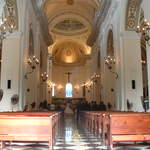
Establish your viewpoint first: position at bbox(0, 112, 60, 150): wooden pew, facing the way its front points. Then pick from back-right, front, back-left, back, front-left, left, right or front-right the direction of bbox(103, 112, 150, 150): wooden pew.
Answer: right

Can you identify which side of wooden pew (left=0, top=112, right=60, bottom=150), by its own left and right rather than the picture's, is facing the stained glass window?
front

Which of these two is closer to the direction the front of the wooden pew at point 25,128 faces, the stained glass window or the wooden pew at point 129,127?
the stained glass window

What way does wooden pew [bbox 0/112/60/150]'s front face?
away from the camera
